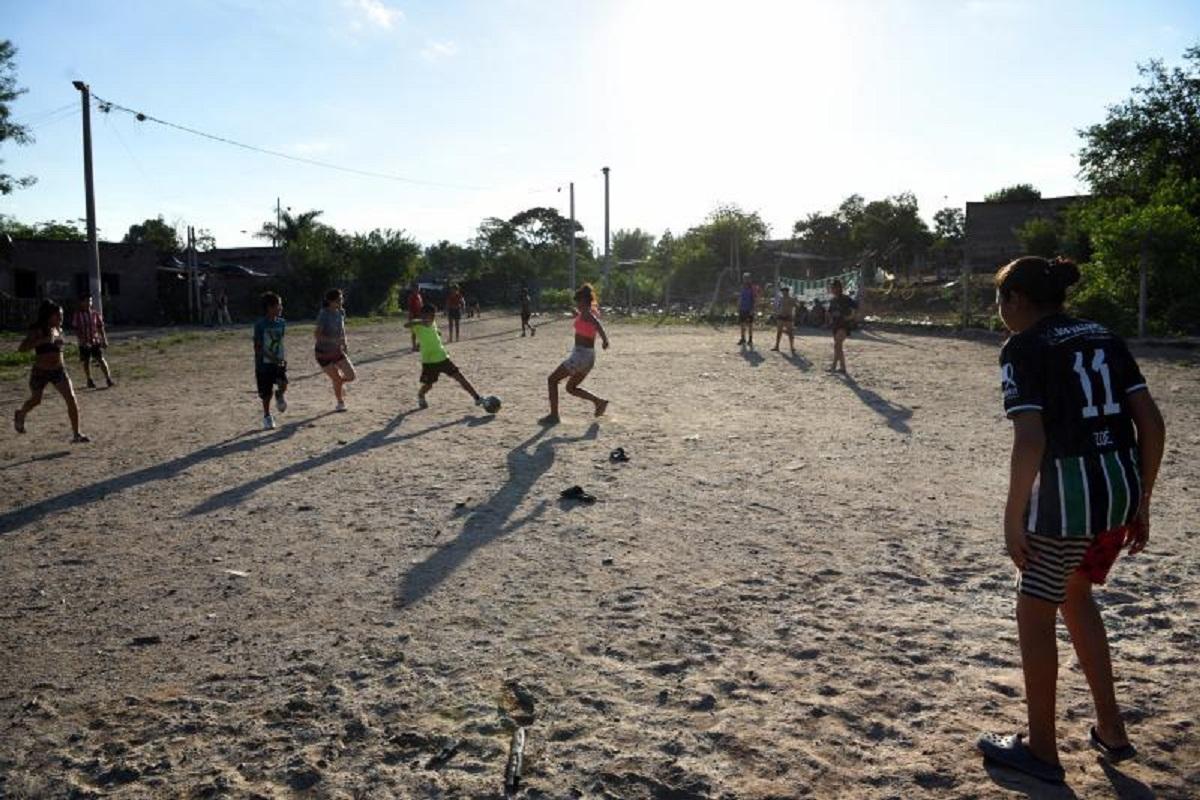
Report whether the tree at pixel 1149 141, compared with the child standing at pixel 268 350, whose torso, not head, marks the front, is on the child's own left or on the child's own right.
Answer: on the child's own left

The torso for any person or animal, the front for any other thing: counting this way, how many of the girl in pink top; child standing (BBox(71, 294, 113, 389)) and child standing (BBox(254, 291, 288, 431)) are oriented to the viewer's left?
1

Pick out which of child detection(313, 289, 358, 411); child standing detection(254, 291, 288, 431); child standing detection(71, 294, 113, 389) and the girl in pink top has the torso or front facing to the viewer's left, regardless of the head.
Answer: the girl in pink top

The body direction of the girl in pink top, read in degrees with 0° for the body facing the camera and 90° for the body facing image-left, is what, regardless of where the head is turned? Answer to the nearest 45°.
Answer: approximately 90°

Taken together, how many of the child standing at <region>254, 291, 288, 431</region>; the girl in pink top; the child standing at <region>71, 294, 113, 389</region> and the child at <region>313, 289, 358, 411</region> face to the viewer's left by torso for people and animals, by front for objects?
1

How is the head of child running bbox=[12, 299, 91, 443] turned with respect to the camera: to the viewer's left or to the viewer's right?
to the viewer's right

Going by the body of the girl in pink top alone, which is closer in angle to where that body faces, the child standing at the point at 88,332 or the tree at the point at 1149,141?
the child standing

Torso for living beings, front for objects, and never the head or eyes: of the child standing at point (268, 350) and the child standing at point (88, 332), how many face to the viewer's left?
0

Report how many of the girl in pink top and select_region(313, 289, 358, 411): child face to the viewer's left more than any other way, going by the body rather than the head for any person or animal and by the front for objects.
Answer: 1

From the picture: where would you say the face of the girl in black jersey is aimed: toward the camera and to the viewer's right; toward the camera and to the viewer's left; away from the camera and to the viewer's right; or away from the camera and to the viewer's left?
away from the camera and to the viewer's left
